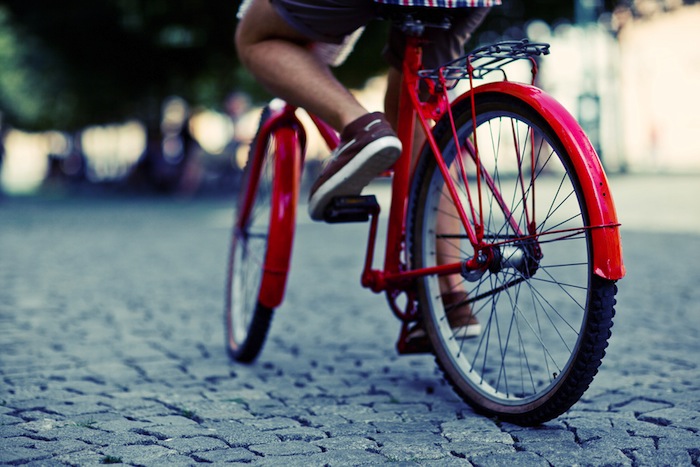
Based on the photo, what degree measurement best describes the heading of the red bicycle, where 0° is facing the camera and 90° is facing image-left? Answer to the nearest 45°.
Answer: approximately 135°

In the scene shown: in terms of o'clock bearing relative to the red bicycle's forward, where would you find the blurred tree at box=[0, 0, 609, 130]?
The blurred tree is roughly at 1 o'clock from the red bicycle.
